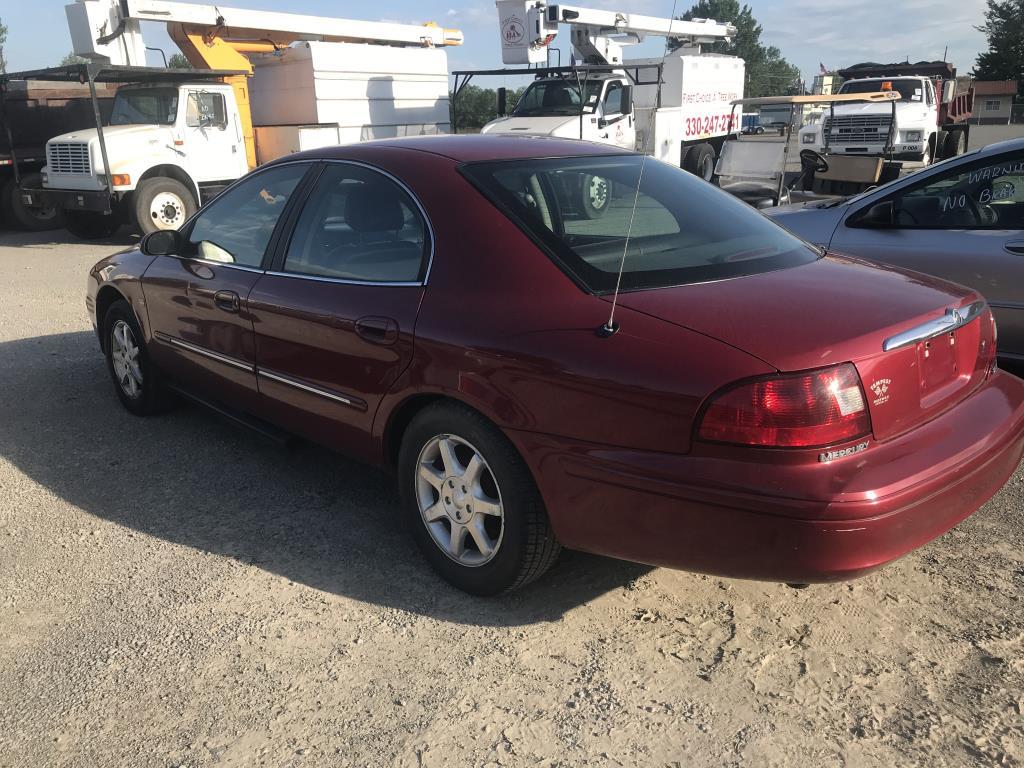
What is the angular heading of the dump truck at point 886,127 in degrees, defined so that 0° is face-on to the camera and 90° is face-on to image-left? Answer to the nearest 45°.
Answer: approximately 45°

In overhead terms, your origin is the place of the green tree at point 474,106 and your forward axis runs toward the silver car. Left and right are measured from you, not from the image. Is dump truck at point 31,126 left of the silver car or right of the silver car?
right

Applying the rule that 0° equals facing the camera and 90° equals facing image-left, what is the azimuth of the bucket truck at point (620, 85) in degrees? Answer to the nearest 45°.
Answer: approximately 45°

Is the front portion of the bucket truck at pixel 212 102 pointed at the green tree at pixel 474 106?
no

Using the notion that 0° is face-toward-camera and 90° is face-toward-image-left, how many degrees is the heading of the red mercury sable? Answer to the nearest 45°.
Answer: approximately 135°

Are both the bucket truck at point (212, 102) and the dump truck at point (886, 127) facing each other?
no

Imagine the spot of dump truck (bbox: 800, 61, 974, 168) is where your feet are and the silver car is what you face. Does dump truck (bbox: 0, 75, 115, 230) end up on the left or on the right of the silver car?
right

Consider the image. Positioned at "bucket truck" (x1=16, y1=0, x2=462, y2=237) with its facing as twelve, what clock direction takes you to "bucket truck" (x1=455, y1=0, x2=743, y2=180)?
"bucket truck" (x1=455, y1=0, x2=743, y2=180) is roughly at 7 o'clock from "bucket truck" (x1=16, y1=0, x2=462, y2=237).

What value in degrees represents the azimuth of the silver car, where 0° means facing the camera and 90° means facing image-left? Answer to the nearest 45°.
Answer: approximately 90°

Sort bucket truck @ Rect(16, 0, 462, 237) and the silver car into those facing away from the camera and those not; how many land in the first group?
0

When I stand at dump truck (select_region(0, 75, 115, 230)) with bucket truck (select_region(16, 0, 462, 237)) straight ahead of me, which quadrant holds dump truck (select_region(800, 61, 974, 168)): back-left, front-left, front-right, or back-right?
front-left

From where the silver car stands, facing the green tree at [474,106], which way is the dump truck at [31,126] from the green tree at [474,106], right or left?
left

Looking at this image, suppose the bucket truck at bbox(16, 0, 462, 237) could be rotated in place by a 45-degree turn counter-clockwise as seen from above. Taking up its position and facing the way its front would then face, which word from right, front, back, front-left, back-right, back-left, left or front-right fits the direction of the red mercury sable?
front

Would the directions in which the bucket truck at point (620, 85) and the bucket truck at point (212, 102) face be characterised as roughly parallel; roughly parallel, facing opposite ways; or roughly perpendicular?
roughly parallel

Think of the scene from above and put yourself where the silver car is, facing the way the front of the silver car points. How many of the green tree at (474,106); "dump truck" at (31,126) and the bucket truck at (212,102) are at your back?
0

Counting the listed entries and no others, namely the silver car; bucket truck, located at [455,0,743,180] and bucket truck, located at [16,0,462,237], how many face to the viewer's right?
0

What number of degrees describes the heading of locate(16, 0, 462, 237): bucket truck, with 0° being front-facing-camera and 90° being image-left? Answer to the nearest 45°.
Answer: approximately 45°

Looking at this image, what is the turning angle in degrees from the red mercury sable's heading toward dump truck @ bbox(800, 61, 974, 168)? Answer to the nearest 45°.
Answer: approximately 45° to its right

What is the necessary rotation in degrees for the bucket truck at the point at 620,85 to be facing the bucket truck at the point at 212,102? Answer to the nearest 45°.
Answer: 0° — it already faces it

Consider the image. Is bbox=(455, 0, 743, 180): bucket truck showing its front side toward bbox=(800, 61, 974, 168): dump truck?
no

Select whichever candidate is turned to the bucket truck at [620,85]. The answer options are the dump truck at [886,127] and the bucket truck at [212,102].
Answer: the dump truck

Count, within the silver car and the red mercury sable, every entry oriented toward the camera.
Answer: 0

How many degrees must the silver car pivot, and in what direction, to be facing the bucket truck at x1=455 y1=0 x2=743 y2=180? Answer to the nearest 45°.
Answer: approximately 45° to its right
